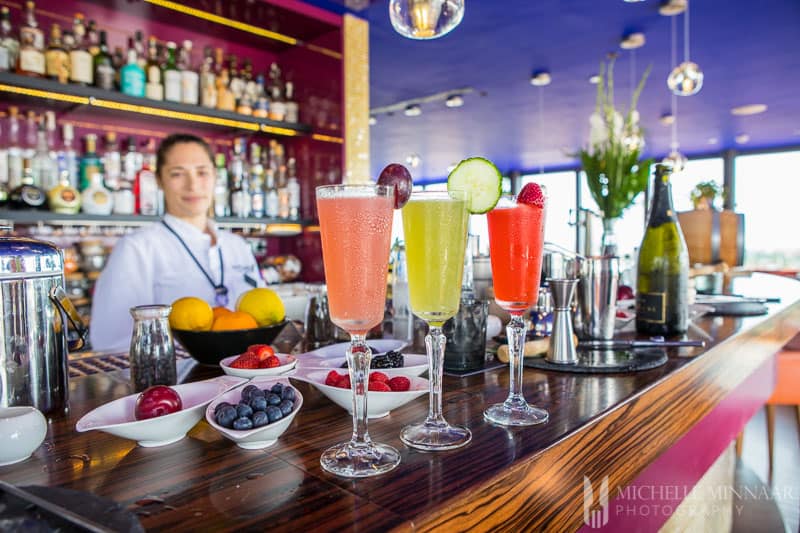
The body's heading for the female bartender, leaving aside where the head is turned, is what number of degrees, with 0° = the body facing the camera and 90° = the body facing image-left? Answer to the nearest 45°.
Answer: approximately 315°

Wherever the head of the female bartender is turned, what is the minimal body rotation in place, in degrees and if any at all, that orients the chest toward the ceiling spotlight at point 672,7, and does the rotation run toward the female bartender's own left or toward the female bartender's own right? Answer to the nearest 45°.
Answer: approximately 45° to the female bartender's own left

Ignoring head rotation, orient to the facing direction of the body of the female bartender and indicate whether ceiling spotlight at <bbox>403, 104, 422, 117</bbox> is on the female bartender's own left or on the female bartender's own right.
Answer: on the female bartender's own left

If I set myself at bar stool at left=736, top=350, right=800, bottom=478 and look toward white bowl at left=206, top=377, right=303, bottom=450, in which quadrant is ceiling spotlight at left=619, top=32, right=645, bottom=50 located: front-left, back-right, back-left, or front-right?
back-right

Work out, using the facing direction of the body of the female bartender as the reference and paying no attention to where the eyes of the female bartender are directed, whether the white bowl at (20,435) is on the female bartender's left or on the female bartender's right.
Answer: on the female bartender's right
